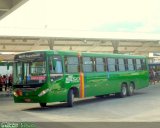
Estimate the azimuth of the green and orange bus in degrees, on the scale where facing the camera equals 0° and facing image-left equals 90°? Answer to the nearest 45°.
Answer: approximately 45°
